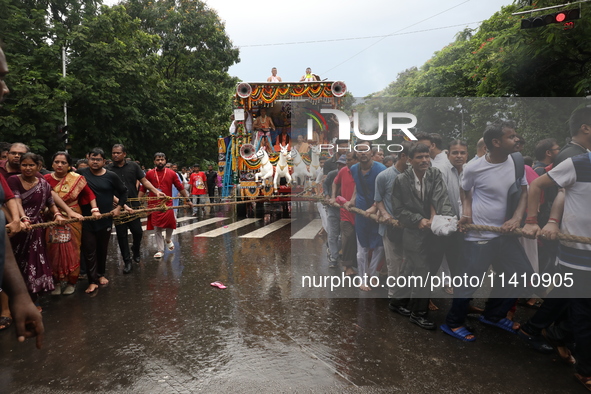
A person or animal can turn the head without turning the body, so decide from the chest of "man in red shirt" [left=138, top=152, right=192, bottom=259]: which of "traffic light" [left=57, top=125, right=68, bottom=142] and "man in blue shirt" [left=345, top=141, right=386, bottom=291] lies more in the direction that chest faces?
the man in blue shirt

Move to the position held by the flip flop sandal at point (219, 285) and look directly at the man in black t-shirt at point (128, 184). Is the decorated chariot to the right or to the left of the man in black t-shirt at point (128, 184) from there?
right

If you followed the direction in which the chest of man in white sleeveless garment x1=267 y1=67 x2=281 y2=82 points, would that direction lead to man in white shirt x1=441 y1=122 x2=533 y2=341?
yes

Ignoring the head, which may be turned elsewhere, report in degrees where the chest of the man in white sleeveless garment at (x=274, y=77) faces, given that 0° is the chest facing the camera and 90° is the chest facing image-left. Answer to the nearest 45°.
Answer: approximately 0°

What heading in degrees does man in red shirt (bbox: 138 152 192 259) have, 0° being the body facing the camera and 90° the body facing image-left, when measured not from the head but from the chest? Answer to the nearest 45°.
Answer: approximately 0°

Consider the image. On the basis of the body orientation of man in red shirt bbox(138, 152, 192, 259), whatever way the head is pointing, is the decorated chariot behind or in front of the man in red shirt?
behind
